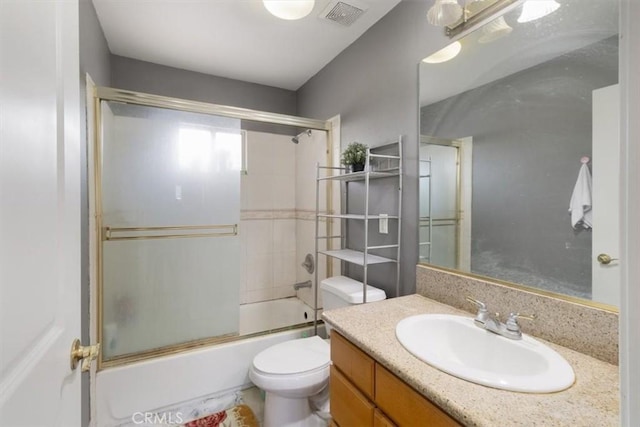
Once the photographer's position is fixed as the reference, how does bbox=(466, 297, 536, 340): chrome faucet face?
facing the viewer and to the left of the viewer

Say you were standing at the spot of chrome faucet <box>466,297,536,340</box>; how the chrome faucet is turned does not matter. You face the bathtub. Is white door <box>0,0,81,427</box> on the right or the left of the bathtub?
left

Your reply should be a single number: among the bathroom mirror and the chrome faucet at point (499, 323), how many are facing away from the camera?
0

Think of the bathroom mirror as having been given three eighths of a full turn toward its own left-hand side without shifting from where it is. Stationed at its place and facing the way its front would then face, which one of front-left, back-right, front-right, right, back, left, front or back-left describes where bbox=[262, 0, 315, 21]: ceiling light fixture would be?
back

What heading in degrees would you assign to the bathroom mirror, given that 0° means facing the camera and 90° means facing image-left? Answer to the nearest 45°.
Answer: approximately 45°
